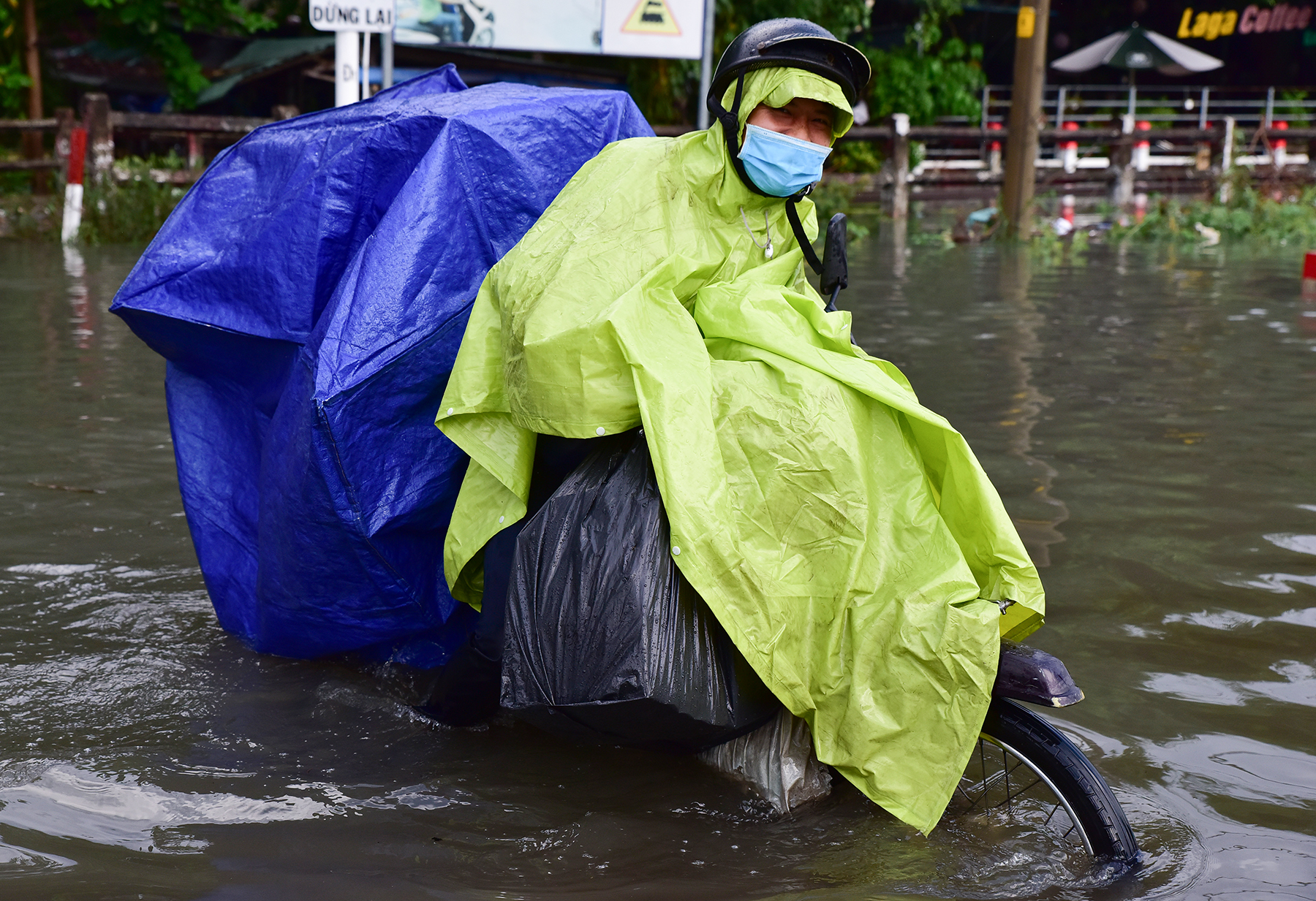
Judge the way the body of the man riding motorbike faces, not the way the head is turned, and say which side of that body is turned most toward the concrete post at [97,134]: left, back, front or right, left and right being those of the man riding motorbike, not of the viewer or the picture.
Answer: back

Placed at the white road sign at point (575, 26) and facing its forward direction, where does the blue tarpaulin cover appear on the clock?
The blue tarpaulin cover is roughly at 12 o'clock from the white road sign.

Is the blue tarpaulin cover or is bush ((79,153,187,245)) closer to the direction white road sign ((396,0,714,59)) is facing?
the blue tarpaulin cover

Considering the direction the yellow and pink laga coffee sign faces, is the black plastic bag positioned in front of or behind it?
in front

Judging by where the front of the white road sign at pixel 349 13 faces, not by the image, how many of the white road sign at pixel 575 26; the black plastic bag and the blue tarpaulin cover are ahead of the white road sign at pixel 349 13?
2

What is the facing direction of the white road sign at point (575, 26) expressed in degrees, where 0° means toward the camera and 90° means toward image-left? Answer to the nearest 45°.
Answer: approximately 0°

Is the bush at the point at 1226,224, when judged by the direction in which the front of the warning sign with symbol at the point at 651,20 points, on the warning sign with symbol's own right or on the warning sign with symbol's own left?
on the warning sign with symbol's own left

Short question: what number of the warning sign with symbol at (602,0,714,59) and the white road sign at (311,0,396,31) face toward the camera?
2

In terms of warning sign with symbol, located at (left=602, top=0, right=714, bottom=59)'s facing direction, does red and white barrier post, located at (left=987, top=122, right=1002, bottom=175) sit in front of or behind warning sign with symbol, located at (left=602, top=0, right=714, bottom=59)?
behind

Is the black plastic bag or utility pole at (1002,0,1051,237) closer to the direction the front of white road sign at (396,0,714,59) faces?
the black plastic bag

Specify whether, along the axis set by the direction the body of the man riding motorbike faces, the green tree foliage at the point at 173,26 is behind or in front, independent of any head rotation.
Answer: behind
